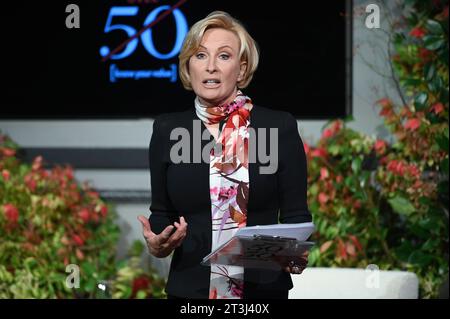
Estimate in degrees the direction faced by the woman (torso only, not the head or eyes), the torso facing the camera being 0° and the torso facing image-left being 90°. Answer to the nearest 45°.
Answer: approximately 0°

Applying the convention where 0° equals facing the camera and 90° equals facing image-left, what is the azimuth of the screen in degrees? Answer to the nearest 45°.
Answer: approximately 0°

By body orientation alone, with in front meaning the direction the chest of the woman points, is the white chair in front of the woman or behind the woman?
behind

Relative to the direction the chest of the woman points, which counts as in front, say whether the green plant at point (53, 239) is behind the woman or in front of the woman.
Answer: behind

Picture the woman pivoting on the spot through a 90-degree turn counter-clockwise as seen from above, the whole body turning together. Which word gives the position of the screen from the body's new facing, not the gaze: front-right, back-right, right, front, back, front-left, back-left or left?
left

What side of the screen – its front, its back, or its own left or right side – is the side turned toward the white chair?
front
